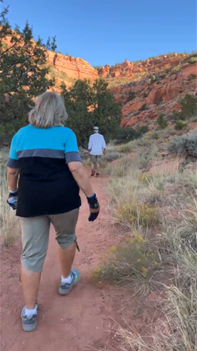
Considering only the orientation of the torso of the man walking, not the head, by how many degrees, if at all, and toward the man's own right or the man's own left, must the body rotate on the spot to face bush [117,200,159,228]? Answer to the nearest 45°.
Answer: approximately 180°

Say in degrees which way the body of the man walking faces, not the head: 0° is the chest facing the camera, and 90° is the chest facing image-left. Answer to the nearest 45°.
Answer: approximately 180°

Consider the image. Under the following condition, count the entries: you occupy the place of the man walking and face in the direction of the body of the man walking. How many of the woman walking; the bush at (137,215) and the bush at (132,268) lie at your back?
3

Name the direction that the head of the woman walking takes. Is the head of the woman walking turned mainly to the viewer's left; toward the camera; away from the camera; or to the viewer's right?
away from the camera

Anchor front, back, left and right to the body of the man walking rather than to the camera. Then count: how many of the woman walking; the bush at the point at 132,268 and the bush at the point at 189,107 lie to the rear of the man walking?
2

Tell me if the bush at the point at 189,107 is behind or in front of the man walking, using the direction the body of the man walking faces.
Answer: in front

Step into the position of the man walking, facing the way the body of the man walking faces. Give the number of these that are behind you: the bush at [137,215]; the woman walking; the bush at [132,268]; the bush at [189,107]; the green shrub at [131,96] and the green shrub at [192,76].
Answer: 3

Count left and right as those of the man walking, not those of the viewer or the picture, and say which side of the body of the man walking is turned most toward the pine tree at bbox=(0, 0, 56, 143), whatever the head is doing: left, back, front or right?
left

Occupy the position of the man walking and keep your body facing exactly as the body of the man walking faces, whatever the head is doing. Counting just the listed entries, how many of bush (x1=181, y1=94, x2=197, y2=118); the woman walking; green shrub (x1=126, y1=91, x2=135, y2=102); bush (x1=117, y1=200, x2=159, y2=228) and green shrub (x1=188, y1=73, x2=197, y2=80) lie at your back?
2

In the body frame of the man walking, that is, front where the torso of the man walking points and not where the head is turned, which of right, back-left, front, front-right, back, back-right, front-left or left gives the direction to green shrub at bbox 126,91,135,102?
front

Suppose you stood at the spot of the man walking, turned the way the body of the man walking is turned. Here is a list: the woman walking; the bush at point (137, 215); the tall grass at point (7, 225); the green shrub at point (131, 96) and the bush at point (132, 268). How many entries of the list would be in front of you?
1

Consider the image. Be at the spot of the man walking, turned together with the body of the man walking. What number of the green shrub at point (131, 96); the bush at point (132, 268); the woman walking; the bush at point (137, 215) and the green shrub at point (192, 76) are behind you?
3

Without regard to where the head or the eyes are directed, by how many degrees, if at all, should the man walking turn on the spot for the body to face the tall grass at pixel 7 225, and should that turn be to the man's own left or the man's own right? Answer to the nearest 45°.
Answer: approximately 180°

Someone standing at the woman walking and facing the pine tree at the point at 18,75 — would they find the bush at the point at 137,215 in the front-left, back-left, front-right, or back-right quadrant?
front-right

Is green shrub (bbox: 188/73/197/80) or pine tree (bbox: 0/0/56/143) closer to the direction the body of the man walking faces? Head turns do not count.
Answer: the green shrub

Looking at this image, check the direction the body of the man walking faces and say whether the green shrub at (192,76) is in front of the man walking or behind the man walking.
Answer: in front
